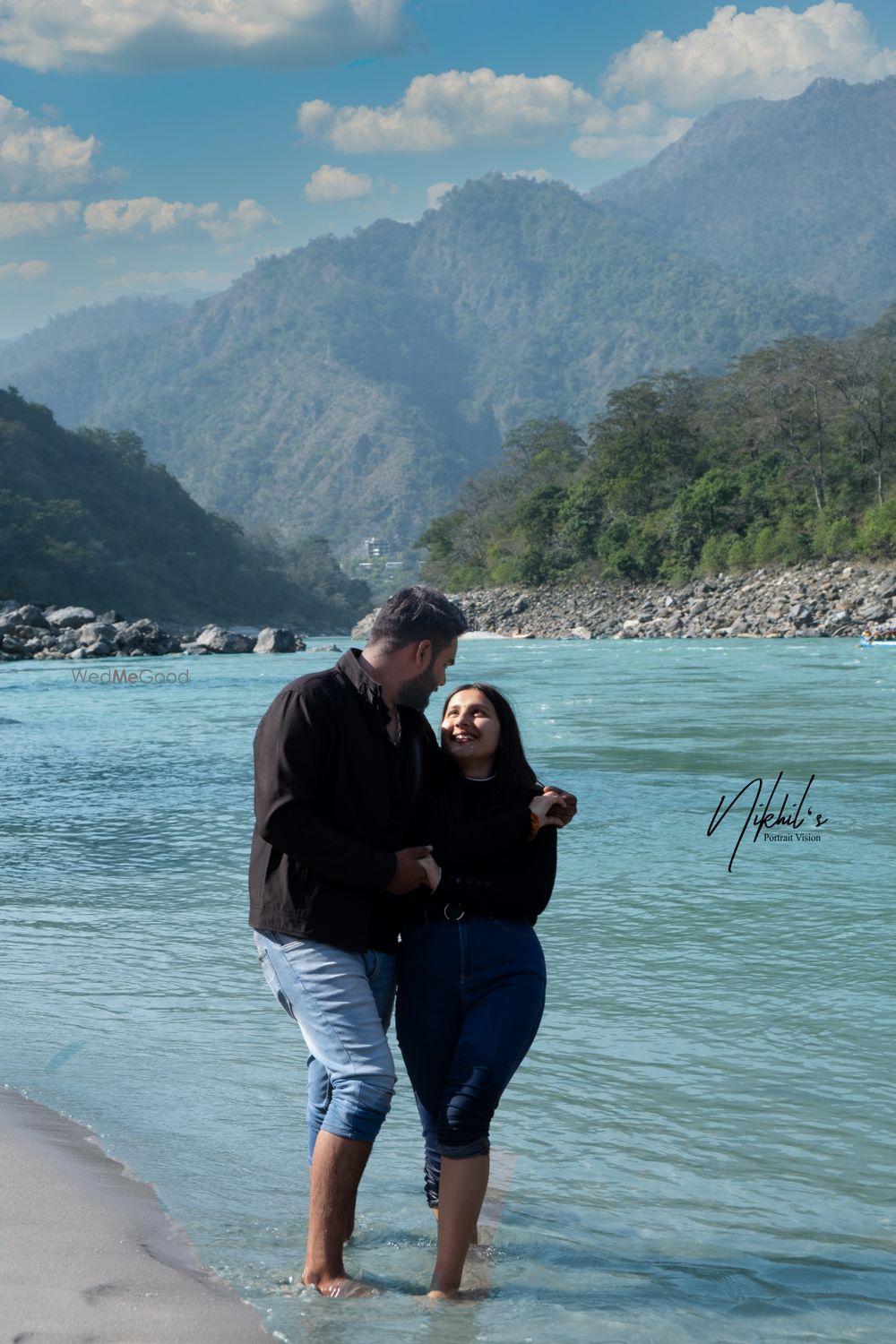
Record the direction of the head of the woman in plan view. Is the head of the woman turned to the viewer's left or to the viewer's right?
to the viewer's left

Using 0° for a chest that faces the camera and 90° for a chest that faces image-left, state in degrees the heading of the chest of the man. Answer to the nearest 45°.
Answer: approximately 270°

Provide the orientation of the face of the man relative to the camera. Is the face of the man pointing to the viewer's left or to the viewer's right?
to the viewer's right
